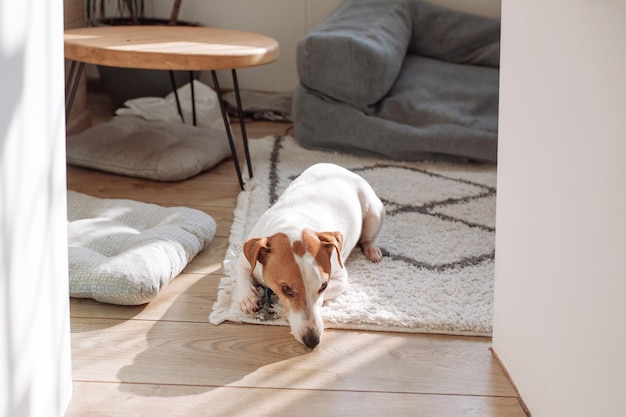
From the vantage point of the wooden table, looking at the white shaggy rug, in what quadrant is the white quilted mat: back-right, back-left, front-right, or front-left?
front-right

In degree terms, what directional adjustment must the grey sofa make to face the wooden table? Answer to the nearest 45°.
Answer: approximately 45° to its right

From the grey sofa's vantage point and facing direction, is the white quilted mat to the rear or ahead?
ahead

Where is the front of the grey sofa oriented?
toward the camera

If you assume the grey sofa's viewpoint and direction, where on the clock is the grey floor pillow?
The grey floor pillow is roughly at 2 o'clock from the grey sofa.

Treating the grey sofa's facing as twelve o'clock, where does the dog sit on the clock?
The dog is roughly at 12 o'clock from the grey sofa.
